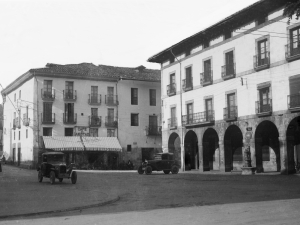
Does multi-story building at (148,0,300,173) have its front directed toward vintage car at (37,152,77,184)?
yes

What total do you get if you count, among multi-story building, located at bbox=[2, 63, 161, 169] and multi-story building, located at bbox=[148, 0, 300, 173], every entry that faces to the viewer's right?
0

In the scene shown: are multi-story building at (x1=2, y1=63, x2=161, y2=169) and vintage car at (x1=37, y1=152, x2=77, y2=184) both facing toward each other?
no

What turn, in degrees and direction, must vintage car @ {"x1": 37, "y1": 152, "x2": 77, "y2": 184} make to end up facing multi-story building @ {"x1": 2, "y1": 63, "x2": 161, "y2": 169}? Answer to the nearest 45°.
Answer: approximately 135° to its left

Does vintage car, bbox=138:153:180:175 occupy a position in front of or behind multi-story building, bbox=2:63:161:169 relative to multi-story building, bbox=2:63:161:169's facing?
in front

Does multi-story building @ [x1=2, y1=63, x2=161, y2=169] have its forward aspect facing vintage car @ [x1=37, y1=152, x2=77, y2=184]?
yes

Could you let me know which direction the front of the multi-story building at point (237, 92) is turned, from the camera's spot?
facing the viewer and to the left of the viewer

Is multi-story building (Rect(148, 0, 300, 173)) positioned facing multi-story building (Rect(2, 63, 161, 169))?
no

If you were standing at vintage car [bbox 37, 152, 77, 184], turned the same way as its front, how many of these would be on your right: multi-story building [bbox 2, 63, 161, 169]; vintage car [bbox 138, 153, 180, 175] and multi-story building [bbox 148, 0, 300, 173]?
0

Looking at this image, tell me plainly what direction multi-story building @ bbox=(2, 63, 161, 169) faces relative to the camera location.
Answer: facing the viewer

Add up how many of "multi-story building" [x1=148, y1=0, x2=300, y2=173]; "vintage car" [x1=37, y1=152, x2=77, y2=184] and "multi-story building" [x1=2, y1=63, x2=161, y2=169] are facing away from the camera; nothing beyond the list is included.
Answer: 0

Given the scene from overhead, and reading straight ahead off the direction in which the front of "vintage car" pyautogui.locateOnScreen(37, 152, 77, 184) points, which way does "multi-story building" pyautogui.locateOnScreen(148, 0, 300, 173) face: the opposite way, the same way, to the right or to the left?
to the right

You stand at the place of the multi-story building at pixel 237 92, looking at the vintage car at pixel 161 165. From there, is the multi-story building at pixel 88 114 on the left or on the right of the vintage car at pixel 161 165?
right

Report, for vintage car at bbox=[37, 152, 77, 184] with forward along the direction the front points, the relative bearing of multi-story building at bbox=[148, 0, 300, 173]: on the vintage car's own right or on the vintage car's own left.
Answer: on the vintage car's own left

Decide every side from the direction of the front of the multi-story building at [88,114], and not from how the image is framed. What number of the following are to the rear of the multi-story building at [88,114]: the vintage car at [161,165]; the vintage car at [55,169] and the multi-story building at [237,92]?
0

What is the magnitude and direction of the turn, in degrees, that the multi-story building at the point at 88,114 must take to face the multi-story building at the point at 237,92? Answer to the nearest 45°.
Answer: approximately 45° to its left

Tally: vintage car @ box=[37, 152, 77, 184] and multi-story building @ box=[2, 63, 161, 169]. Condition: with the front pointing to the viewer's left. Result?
0

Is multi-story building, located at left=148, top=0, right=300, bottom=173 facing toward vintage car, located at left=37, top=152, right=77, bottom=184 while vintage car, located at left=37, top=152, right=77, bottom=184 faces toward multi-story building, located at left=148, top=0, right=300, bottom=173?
no
